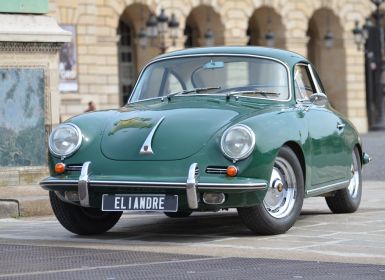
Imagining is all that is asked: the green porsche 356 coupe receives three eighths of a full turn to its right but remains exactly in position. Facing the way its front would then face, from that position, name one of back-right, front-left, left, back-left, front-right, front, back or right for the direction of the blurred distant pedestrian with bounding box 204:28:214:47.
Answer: front

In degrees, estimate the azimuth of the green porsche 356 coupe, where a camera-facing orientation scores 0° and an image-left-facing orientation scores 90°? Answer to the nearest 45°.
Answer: approximately 45°
